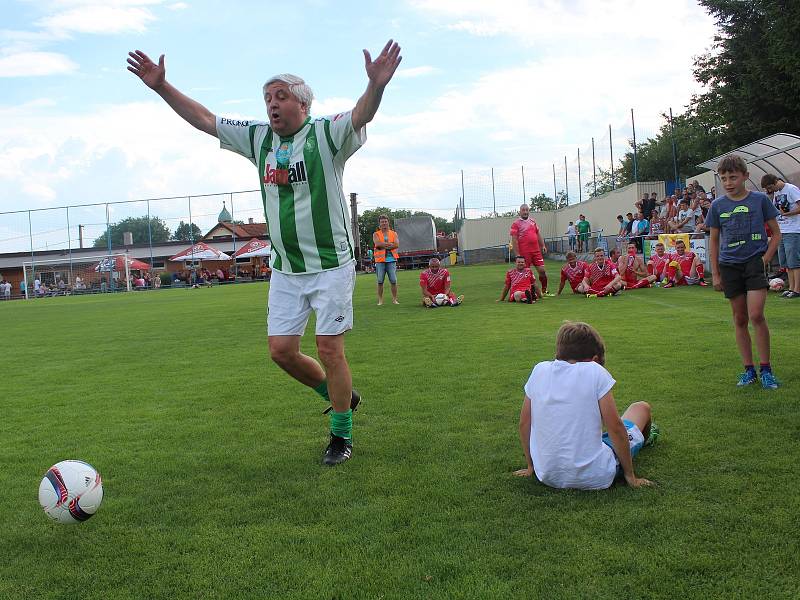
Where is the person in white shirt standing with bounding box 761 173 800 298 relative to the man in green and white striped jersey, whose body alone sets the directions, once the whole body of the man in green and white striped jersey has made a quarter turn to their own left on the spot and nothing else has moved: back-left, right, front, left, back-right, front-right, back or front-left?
left

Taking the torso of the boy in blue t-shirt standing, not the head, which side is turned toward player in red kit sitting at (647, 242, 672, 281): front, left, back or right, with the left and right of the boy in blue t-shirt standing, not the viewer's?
back

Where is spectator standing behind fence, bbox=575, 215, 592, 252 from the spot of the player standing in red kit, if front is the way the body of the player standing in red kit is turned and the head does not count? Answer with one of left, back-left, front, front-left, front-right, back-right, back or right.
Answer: back

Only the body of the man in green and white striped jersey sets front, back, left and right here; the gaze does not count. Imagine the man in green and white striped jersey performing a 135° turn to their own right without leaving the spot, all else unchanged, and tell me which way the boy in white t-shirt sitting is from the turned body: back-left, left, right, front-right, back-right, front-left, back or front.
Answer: back-right

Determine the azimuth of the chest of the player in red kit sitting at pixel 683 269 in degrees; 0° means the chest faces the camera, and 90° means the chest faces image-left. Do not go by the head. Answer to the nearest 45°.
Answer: approximately 0°

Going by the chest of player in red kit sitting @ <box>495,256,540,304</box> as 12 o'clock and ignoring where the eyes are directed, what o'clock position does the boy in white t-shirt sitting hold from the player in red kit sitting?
The boy in white t-shirt sitting is roughly at 12 o'clock from the player in red kit sitting.
